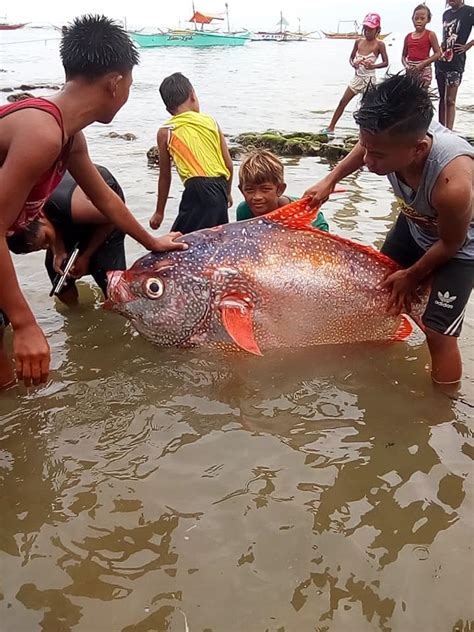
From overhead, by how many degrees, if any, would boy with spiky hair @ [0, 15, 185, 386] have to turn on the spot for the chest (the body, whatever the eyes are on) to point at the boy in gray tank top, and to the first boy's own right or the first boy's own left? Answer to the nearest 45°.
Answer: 0° — they already face them

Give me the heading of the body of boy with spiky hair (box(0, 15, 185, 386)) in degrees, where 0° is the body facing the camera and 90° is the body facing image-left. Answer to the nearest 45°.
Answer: approximately 270°

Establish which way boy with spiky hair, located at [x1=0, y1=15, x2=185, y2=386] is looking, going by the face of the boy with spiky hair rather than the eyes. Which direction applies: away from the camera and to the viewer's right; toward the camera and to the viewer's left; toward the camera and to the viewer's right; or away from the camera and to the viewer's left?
away from the camera and to the viewer's right

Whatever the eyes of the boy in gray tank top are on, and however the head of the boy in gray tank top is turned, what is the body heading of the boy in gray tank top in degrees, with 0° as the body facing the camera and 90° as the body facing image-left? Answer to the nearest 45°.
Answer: approximately 45°

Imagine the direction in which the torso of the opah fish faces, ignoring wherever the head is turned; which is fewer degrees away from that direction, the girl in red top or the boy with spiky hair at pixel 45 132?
the boy with spiky hair

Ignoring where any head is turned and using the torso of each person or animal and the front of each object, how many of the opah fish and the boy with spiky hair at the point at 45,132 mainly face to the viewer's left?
1

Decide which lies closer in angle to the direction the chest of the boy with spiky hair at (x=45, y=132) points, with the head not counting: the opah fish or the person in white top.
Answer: the opah fish

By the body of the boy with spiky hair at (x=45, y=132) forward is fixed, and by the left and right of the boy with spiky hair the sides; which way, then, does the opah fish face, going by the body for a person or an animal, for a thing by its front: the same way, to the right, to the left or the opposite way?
the opposite way

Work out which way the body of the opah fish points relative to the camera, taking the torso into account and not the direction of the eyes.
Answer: to the viewer's left

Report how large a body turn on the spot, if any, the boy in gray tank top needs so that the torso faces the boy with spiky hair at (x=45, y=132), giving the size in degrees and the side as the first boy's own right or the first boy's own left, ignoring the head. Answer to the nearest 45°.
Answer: approximately 45° to the first boy's own right
